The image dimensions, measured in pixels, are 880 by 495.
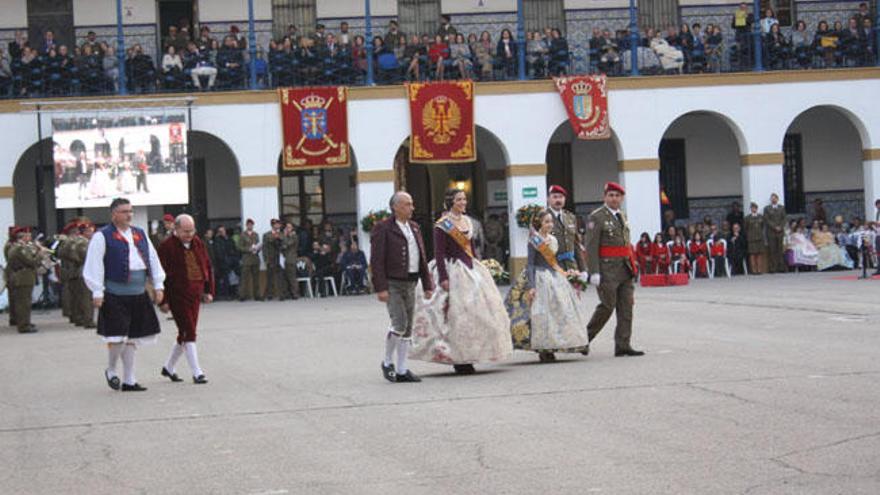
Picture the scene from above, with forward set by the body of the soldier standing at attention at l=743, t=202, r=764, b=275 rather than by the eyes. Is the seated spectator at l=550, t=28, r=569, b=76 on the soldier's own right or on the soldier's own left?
on the soldier's own right

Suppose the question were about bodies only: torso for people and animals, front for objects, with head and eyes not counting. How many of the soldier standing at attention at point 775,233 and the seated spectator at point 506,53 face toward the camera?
2

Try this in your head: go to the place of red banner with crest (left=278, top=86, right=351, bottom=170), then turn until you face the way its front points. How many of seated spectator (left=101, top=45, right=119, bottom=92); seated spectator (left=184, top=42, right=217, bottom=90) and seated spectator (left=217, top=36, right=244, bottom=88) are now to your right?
3

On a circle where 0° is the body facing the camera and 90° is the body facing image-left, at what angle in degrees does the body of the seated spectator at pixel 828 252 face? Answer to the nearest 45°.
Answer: approximately 45°

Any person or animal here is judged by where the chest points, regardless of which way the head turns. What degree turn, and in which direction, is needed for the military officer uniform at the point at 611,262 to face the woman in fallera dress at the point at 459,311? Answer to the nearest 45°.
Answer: approximately 90° to its right
